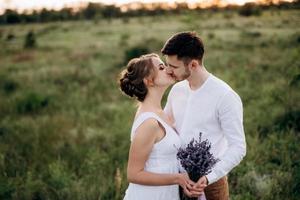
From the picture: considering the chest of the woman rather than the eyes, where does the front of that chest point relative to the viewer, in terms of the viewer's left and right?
facing to the right of the viewer

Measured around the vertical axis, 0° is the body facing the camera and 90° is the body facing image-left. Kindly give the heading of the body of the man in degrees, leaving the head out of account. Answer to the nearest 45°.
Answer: approximately 45°

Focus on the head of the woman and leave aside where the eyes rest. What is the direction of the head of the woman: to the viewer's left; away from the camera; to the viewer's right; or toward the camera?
to the viewer's right

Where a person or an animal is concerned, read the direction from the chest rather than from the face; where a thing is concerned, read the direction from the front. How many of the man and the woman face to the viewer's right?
1
